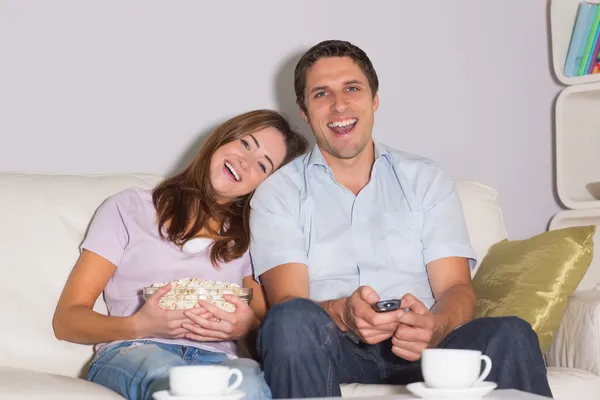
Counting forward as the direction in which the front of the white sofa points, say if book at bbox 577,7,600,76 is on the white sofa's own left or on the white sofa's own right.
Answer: on the white sofa's own left

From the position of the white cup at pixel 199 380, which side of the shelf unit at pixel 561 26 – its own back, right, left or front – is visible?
front

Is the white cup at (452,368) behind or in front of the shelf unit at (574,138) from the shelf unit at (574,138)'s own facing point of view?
in front

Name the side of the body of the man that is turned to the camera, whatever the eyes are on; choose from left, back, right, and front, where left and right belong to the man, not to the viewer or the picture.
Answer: front

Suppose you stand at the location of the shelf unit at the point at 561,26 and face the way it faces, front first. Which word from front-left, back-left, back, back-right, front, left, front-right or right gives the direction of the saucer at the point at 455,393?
front

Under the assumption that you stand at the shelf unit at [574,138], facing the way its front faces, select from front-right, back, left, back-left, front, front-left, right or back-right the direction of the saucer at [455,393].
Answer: front

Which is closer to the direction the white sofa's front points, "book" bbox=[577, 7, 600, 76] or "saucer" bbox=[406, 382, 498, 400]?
the saucer

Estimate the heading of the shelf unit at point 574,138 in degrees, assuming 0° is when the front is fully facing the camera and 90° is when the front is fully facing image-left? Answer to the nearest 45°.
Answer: approximately 0°

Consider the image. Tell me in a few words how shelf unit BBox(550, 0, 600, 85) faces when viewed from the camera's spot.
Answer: facing the viewer

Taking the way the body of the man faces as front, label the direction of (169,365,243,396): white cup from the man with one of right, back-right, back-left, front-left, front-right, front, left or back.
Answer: front

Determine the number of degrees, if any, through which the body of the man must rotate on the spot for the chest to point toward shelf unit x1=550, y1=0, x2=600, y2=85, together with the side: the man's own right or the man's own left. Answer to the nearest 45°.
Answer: approximately 135° to the man's own left
